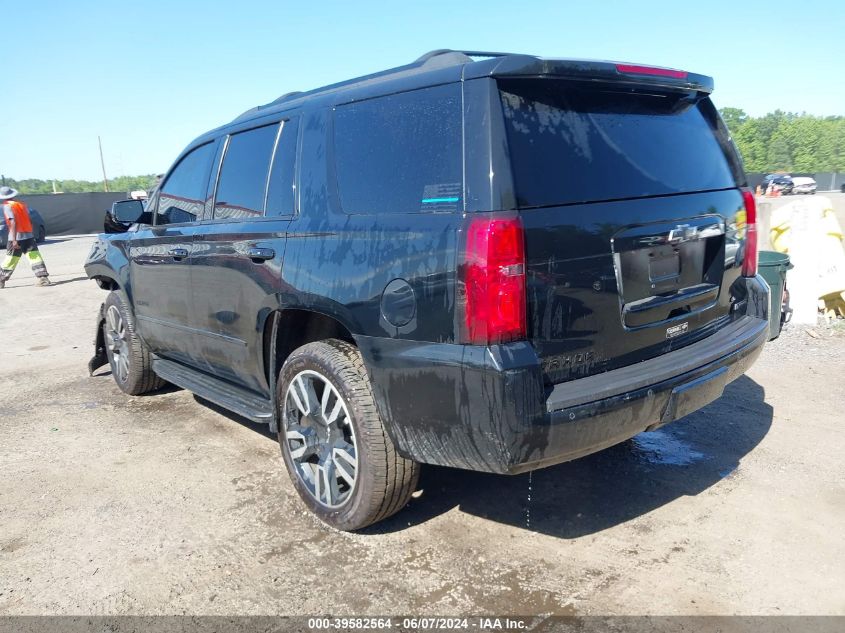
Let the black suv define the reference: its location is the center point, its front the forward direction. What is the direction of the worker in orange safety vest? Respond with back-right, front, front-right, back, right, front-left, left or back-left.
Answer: front

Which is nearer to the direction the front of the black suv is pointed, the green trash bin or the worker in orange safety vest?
the worker in orange safety vest

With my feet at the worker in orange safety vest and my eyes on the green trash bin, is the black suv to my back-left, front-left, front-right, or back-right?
front-right

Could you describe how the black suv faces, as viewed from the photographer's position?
facing away from the viewer and to the left of the viewer

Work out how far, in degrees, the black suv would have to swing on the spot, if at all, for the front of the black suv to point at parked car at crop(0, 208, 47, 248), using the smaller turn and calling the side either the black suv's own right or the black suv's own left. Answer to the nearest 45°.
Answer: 0° — it already faces it

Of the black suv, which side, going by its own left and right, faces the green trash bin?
right
